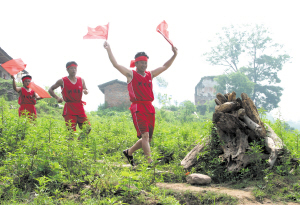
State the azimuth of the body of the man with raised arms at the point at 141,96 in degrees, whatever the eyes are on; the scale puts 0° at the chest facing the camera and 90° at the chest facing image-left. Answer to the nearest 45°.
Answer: approximately 315°

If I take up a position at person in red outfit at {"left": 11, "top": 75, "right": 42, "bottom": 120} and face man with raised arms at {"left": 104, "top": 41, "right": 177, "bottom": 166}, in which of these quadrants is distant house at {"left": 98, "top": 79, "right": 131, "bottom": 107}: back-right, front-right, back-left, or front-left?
back-left

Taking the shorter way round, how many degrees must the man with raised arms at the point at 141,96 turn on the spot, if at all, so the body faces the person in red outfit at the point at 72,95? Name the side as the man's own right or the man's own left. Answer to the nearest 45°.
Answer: approximately 180°

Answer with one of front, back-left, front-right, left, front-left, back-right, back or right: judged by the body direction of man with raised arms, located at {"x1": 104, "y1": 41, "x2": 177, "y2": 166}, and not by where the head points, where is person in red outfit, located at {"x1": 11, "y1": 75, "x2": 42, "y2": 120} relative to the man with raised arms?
back

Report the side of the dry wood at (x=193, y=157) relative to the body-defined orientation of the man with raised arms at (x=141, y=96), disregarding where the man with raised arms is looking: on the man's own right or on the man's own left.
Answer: on the man's own left

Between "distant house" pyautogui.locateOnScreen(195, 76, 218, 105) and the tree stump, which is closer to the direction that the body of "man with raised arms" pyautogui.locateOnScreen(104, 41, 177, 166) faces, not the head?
the tree stump

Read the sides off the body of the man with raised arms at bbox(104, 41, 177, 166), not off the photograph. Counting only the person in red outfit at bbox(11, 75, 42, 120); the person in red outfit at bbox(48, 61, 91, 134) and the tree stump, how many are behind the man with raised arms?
2

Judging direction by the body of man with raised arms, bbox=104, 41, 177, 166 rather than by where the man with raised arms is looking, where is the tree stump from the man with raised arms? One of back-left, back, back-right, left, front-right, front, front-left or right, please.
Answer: front-left

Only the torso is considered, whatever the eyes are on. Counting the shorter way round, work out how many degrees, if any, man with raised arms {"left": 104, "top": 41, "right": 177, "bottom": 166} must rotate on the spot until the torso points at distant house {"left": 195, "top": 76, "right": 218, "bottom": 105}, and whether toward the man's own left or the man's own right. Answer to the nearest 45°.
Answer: approximately 135° to the man's own left

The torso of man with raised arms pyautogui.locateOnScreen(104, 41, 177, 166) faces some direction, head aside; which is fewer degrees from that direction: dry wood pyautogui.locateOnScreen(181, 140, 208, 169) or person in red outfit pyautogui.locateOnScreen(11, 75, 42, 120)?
the dry wood

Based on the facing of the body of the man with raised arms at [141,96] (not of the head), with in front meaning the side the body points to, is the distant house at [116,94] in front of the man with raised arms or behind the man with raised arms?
behind
